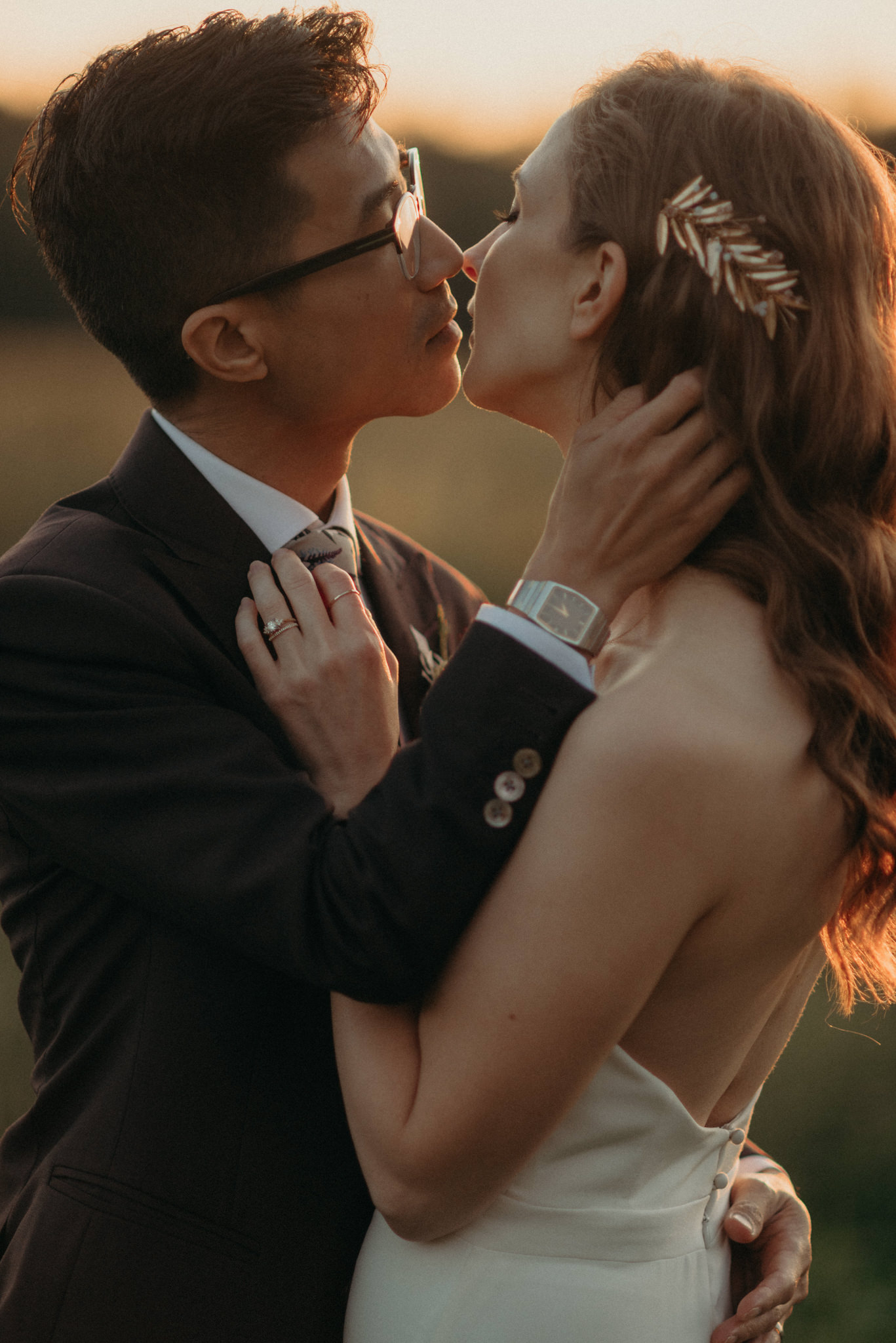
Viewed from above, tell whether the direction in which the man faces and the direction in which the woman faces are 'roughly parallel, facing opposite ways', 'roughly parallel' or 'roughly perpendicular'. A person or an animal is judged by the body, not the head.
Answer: roughly parallel, facing opposite ways

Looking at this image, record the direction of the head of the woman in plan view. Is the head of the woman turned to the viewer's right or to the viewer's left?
to the viewer's left

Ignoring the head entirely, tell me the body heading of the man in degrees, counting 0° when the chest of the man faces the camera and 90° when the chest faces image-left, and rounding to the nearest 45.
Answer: approximately 270°

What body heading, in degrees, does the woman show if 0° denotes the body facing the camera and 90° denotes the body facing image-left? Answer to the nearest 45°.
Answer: approximately 90°

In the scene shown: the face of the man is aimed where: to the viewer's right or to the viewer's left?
to the viewer's right
